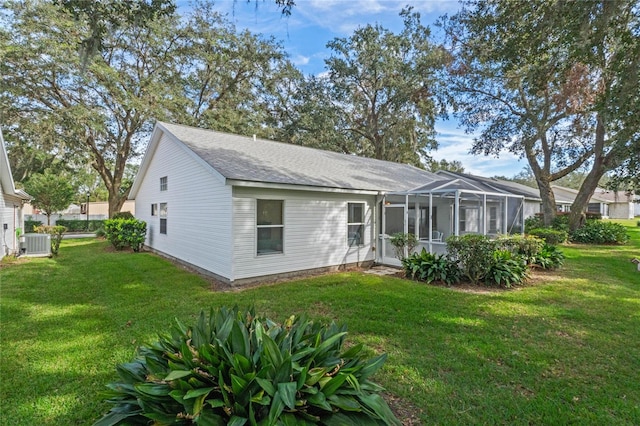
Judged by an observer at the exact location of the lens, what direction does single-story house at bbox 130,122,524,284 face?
facing away from the viewer and to the left of the viewer

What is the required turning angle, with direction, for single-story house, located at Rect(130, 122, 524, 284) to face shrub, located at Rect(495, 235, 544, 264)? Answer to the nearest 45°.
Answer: approximately 135° to its right

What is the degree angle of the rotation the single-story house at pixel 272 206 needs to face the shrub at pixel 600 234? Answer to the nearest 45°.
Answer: approximately 90° to its right

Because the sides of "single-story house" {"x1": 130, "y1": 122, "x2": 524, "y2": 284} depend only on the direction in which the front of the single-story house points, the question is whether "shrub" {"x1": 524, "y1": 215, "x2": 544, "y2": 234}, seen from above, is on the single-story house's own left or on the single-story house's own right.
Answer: on the single-story house's own right

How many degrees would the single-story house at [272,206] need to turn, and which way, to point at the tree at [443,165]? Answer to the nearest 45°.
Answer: approximately 90° to its right

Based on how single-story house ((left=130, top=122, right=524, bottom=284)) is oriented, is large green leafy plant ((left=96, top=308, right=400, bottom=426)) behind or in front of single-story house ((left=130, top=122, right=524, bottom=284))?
behind
